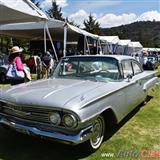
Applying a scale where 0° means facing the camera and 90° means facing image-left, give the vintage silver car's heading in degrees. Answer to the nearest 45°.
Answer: approximately 45°

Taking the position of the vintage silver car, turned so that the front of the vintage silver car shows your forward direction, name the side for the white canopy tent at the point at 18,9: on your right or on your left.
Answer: on your right

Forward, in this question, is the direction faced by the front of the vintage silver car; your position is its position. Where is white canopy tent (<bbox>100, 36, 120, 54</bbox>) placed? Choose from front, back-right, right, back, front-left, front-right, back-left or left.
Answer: back-right
